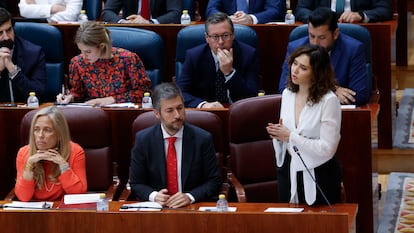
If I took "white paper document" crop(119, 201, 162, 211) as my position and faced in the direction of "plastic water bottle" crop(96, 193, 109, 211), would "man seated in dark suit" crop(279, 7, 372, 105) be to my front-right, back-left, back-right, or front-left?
back-right

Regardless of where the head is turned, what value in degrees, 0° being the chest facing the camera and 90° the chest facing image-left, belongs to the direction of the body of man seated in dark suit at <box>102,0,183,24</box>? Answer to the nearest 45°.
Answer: approximately 0°

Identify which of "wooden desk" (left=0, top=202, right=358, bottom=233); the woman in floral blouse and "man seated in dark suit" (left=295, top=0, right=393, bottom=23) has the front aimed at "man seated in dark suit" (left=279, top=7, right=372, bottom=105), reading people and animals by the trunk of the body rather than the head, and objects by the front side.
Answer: "man seated in dark suit" (left=295, top=0, right=393, bottom=23)

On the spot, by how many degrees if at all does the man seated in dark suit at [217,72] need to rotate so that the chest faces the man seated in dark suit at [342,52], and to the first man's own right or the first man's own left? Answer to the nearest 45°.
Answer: approximately 90° to the first man's own left

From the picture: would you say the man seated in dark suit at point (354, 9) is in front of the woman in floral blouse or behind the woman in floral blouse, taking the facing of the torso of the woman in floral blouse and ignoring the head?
behind

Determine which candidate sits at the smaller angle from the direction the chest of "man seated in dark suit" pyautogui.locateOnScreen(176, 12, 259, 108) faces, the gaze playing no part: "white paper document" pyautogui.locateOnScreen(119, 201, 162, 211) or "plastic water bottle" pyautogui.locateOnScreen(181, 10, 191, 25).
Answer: the white paper document

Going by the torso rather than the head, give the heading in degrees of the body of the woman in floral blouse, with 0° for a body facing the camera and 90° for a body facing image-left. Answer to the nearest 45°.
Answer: approximately 45°

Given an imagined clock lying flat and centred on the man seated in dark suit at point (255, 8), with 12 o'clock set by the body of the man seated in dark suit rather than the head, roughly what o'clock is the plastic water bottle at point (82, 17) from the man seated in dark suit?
The plastic water bottle is roughly at 3 o'clock from the man seated in dark suit.
